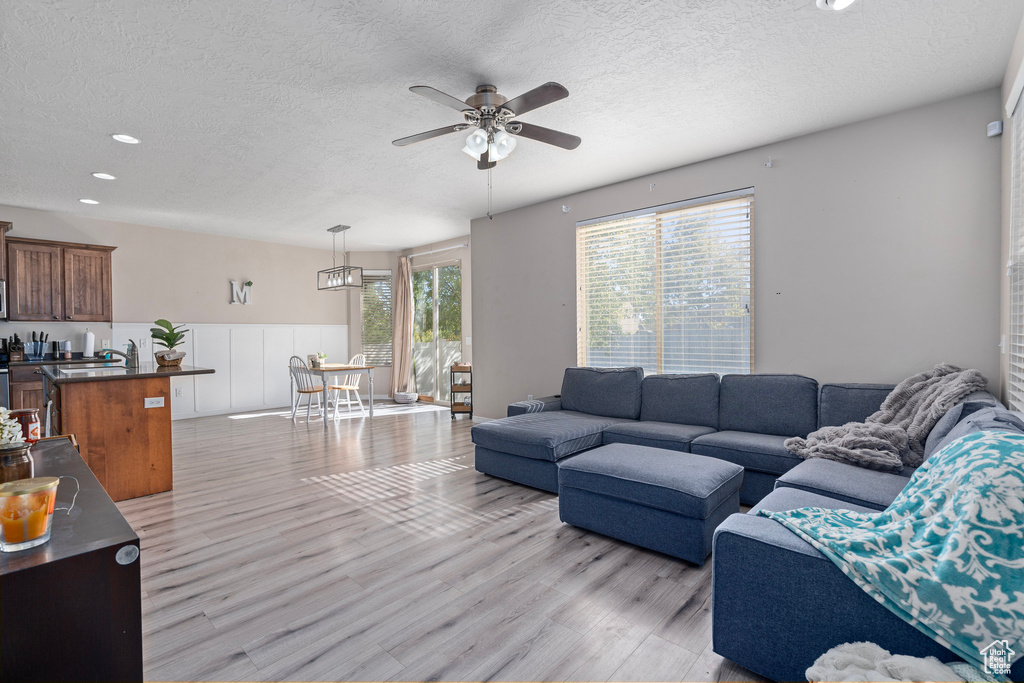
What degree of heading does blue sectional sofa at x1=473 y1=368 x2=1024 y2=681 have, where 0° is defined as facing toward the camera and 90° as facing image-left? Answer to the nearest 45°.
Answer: approximately 45°

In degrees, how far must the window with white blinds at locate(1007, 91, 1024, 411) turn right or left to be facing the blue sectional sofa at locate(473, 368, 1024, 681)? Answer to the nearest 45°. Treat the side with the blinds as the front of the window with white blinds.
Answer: approximately 45° to its left

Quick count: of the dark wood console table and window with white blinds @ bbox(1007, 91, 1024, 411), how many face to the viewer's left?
1

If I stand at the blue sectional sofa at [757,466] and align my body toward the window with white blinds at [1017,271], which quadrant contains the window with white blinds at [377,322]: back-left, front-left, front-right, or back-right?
back-left

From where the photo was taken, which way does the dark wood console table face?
to the viewer's right

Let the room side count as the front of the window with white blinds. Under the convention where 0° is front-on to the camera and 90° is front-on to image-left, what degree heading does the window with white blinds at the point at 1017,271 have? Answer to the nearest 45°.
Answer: approximately 90°

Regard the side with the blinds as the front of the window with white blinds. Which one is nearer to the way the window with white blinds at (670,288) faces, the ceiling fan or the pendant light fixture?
the ceiling fan

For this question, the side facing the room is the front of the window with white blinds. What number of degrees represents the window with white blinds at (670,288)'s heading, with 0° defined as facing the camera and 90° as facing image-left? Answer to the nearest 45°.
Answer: approximately 45°

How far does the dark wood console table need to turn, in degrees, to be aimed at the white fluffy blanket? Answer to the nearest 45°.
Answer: approximately 45° to its right

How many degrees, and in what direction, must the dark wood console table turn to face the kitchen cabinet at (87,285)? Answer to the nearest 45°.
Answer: approximately 90° to its left

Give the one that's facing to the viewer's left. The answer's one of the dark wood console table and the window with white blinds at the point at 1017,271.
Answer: the window with white blinds

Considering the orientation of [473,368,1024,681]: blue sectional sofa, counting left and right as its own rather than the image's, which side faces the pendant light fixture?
right

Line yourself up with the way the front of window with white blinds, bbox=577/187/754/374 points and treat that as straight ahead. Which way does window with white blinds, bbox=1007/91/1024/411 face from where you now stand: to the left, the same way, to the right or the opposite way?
to the right
